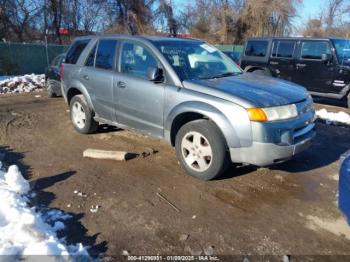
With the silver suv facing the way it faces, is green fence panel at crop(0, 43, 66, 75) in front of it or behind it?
behind

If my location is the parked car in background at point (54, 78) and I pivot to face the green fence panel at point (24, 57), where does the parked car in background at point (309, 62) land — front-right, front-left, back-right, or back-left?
back-right

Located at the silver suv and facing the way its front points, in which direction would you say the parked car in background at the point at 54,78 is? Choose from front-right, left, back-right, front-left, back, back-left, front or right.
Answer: back

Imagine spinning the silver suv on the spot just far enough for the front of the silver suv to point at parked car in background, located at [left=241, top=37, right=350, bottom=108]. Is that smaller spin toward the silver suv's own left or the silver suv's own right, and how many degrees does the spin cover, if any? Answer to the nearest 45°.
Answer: approximately 90° to the silver suv's own left

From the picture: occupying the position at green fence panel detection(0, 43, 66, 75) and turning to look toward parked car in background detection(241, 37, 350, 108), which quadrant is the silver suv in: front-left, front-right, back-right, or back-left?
front-right

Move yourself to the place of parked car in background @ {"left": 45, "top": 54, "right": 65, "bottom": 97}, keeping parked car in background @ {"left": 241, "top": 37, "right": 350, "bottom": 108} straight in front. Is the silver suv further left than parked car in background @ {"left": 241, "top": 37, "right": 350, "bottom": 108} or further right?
right

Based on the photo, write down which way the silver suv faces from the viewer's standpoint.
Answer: facing the viewer and to the right of the viewer
